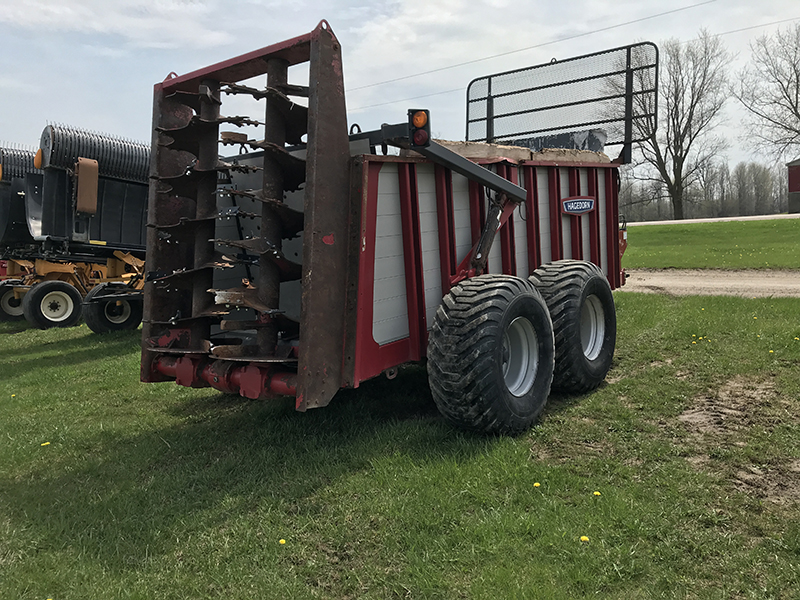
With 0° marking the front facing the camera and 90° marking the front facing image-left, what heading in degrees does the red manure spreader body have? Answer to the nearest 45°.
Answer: approximately 225°
